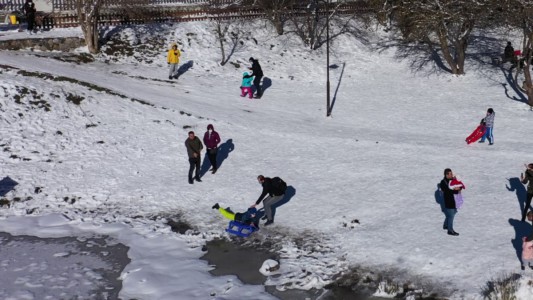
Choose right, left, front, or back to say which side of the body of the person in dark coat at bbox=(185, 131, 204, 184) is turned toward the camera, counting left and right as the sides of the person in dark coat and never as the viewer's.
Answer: front

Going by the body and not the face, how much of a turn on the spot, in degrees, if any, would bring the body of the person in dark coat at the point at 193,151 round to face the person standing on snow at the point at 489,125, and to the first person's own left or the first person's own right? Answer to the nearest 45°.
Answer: approximately 90° to the first person's own left

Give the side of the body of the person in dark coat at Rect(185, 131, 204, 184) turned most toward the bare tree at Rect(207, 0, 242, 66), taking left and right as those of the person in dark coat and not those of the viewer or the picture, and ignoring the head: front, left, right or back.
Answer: back

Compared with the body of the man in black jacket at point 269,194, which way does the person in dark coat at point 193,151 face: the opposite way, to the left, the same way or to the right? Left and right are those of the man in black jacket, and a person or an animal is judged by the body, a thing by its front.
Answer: to the left

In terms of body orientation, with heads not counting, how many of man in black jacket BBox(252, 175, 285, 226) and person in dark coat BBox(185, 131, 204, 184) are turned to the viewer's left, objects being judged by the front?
1

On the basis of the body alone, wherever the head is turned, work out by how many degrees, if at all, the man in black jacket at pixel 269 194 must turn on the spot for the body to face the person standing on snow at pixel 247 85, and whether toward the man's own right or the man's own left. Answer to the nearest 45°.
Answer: approximately 90° to the man's own right

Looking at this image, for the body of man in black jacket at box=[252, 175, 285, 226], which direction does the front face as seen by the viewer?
to the viewer's left

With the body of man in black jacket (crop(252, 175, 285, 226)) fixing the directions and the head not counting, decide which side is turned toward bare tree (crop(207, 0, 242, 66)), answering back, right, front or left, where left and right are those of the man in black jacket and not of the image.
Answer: right

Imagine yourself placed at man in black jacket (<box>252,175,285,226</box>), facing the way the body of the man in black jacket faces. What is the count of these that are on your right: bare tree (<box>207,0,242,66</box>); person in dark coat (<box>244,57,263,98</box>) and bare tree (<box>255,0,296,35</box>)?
3

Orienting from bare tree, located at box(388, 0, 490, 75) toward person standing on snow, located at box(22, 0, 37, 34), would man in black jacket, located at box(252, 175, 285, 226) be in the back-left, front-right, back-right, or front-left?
front-left
